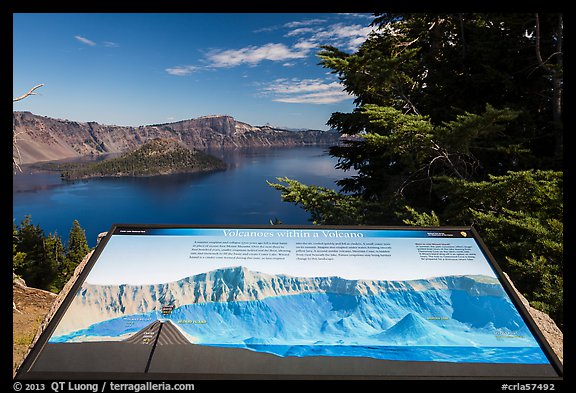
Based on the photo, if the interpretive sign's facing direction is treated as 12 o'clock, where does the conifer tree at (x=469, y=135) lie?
The conifer tree is roughly at 7 o'clock from the interpretive sign.

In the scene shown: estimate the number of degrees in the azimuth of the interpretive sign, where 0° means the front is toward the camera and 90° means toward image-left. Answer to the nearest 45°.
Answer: approximately 0°

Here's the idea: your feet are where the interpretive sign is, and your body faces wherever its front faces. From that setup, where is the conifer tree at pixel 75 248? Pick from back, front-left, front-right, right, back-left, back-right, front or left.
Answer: back-right
